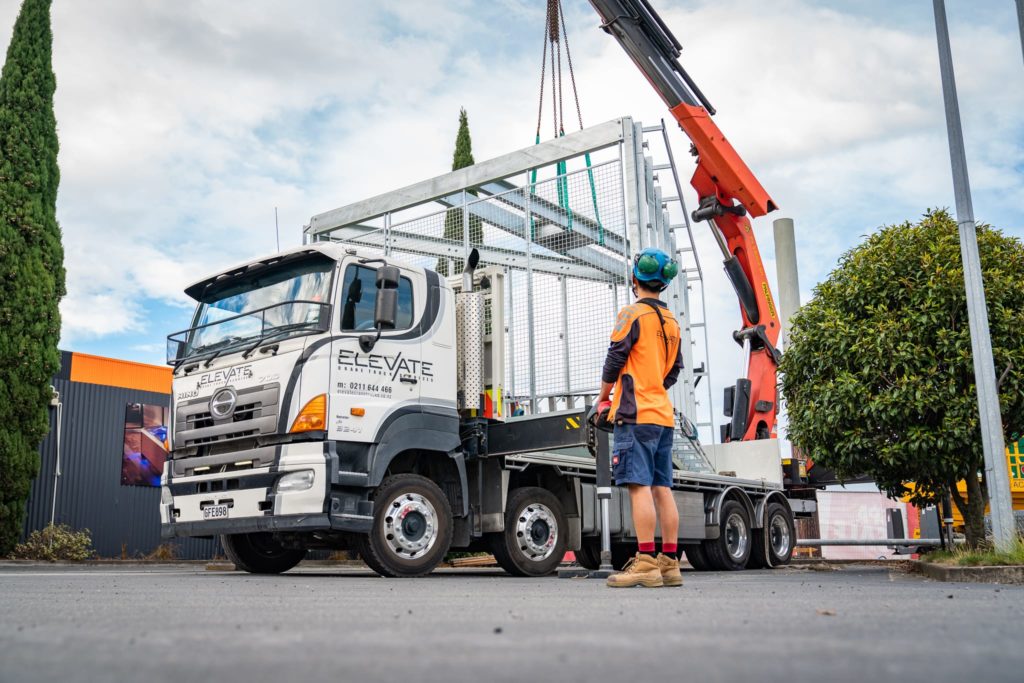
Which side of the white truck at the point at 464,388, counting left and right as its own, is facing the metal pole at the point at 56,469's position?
right

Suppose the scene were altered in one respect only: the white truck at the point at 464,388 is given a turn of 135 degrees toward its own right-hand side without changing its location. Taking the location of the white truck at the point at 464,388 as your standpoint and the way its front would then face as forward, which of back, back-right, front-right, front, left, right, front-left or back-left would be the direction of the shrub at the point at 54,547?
front-left

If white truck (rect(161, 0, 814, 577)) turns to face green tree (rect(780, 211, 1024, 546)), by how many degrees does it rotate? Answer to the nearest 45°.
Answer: approximately 135° to its left

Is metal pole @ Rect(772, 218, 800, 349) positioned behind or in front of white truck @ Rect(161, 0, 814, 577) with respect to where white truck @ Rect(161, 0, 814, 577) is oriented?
behind

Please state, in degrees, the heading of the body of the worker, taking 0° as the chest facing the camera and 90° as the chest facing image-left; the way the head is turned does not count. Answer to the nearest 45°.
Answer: approximately 135°

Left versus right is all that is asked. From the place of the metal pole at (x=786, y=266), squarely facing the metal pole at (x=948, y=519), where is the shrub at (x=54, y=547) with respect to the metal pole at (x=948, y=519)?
right

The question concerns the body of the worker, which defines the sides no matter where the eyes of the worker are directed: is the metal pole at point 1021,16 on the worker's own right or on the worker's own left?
on the worker's own right

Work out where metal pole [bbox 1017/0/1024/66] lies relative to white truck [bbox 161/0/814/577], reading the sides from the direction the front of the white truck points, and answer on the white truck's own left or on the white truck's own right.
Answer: on the white truck's own left

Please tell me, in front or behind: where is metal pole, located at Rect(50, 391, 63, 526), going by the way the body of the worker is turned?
in front

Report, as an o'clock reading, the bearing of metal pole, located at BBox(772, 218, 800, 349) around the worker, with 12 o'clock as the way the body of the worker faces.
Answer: The metal pole is roughly at 2 o'clock from the worker.

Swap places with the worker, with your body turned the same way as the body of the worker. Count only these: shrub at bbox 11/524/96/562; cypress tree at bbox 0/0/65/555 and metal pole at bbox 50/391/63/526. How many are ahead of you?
3

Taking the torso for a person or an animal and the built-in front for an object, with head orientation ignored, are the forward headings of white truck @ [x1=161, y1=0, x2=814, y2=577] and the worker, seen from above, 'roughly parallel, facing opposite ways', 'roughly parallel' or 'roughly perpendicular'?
roughly perpendicular

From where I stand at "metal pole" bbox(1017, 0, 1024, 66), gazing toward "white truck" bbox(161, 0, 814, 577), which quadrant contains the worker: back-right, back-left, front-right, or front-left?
front-left

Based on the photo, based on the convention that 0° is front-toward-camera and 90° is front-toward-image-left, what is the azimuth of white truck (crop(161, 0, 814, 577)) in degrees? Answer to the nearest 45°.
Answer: approximately 45°

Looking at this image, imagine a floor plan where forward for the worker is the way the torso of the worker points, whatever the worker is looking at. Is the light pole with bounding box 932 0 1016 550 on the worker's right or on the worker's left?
on the worker's right

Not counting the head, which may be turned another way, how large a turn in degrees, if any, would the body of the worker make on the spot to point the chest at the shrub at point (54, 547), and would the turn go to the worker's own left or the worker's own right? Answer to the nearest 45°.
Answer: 0° — they already face it

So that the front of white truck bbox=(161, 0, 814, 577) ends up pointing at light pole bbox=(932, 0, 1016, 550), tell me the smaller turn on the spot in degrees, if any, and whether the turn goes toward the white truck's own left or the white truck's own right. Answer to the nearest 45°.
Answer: approximately 135° to the white truck's own left

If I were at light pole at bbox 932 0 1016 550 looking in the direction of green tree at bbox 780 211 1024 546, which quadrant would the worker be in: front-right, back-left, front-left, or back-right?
back-left
